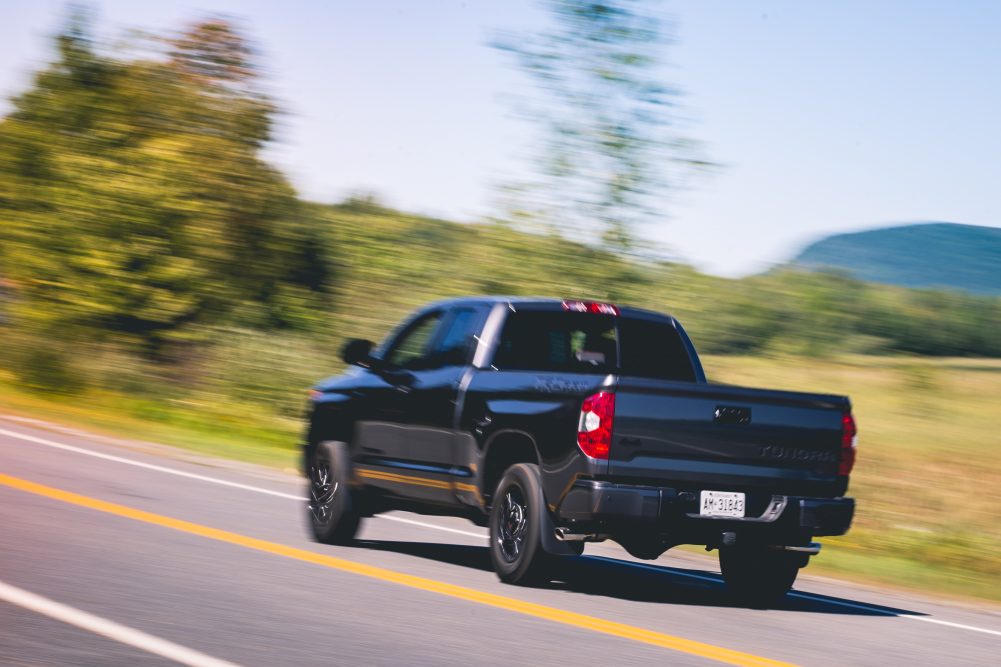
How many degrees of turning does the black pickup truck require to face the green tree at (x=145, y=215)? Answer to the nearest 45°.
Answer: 0° — it already faces it

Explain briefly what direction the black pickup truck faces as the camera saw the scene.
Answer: facing away from the viewer and to the left of the viewer
